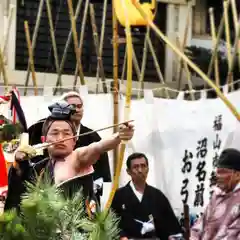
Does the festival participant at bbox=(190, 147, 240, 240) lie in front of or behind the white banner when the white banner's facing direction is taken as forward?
in front

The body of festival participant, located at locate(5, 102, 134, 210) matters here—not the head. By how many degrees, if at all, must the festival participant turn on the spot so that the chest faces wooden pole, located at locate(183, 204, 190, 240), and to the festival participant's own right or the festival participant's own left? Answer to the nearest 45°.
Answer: approximately 135° to the festival participant's own left

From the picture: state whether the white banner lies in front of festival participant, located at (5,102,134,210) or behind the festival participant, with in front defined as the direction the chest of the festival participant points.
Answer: behind

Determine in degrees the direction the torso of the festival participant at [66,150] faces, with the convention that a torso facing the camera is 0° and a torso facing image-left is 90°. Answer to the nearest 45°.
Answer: approximately 0°

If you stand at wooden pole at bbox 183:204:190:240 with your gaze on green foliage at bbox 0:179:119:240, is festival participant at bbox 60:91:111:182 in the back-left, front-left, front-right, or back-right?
front-right

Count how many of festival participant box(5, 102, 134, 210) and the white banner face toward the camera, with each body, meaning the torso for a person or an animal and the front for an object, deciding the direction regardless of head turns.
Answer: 2

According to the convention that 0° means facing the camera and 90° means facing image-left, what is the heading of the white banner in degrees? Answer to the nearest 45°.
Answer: approximately 0°

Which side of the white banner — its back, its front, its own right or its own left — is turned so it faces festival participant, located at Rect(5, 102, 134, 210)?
front

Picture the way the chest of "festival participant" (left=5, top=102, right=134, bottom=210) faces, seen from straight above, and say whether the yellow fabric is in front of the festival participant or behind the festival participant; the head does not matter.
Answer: behind
